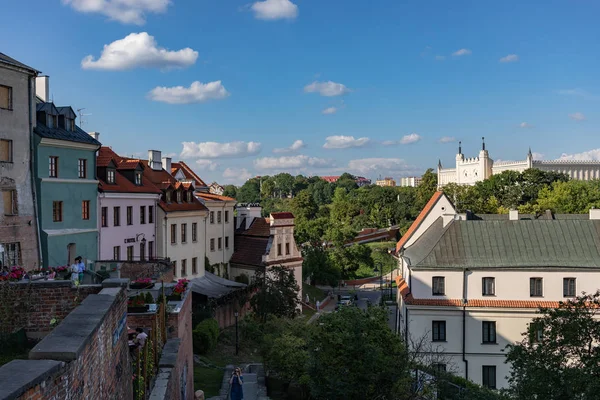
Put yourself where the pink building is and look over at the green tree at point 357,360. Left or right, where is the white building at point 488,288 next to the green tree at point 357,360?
left

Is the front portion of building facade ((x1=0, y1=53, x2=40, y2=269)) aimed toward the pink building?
no

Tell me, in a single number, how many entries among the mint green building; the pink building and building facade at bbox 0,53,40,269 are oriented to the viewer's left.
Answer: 0

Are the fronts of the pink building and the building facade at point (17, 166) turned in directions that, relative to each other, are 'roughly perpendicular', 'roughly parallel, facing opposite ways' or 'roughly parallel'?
roughly parallel

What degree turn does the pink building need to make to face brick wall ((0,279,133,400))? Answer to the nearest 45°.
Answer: approximately 45° to its right

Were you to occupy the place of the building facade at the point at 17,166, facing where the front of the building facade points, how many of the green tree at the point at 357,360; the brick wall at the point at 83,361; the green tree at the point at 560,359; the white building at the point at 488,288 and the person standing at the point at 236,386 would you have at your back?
0

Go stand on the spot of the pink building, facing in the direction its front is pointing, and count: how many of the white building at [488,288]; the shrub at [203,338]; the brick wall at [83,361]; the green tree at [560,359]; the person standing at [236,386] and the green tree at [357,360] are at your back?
0

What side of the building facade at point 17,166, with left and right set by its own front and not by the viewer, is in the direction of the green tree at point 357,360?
front

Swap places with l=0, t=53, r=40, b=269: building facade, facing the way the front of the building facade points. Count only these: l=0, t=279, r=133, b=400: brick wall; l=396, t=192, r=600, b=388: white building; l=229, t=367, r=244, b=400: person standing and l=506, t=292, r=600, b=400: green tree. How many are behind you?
0

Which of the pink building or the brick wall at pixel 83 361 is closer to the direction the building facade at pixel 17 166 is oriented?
the brick wall

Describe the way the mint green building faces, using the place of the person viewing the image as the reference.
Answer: facing the viewer and to the right of the viewer

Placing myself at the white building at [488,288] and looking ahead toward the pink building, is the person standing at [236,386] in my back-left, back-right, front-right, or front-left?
front-left

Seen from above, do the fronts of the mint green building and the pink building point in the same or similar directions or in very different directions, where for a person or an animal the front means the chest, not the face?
same or similar directions

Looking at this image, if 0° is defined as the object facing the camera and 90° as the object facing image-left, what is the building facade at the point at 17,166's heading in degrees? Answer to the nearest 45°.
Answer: approximately 315°

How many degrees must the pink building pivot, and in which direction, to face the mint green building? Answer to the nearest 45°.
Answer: approximately 90° to its right

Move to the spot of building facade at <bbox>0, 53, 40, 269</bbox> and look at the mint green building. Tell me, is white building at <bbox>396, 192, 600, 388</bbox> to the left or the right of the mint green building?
right

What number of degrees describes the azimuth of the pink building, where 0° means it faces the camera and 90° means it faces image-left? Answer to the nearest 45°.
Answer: approximately 315°

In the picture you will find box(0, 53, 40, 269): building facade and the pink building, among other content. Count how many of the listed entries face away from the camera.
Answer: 0

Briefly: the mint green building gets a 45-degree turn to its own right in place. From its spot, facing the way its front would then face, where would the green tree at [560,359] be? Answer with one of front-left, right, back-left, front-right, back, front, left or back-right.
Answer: front-left

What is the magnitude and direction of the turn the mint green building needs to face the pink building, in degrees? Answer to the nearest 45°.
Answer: approximately 90° to its left

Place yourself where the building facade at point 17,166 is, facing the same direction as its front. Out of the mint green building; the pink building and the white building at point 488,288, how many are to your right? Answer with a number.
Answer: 0
